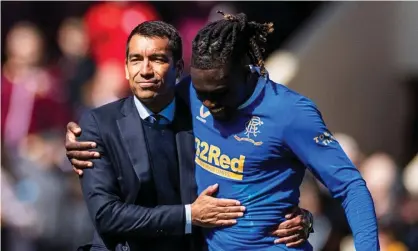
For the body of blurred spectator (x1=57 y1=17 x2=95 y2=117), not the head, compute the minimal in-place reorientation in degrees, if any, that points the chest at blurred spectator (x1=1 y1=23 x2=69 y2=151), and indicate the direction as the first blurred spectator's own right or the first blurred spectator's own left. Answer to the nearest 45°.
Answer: approximately 90° to the first blurred spectator's own right

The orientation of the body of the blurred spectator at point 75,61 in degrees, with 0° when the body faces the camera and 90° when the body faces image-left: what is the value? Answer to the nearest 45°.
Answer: approximately 0°

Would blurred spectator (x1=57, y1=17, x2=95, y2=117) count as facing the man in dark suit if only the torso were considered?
yes

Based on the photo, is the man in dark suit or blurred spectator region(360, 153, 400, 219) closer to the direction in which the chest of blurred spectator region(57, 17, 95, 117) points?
the man in dark suit

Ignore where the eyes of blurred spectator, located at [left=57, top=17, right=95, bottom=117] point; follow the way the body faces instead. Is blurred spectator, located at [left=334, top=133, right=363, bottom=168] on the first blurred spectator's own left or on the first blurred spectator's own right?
on the first blurred spectator's own left

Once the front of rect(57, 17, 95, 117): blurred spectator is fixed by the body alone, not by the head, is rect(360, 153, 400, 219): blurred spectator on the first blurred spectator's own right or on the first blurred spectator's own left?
on the first blurred spectator's own left

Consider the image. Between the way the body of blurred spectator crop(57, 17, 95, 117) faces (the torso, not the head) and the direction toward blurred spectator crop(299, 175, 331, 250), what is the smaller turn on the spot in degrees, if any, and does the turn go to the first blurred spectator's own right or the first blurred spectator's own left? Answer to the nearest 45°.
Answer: approximately 45° to the first blurred spectator's own left
